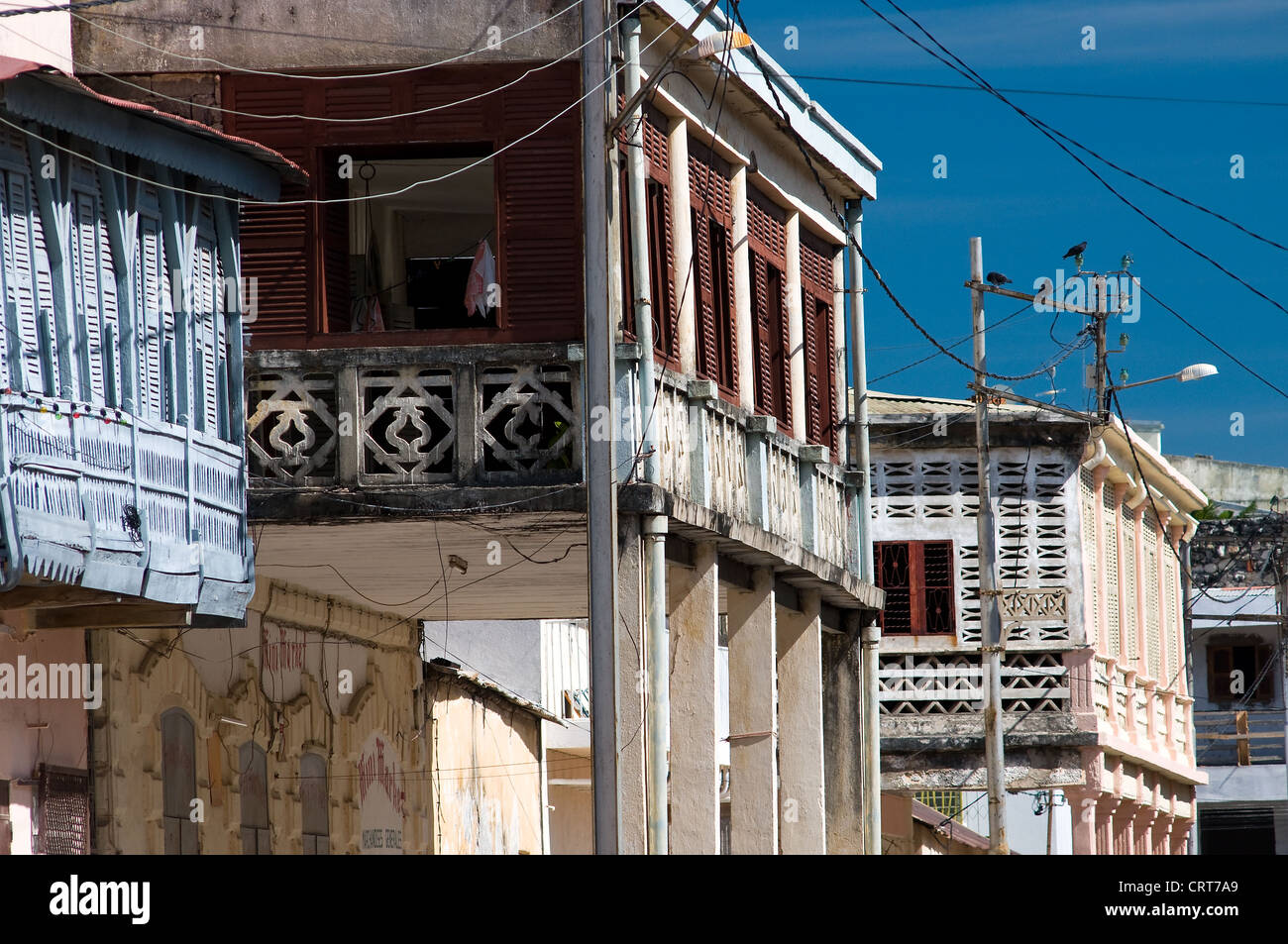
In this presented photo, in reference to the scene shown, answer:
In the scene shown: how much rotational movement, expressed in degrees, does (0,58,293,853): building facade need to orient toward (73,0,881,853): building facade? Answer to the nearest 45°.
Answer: approximately 90° to its left

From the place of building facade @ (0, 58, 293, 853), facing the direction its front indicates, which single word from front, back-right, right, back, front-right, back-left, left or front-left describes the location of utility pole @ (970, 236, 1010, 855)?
left

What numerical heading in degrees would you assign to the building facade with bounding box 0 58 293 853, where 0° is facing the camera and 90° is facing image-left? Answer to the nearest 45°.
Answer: approximately 315°

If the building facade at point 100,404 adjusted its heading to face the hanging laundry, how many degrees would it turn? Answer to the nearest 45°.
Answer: approximately 90° to its left
